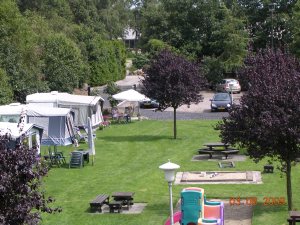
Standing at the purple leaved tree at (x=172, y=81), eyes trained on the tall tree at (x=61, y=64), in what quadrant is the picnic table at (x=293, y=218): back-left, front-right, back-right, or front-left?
back-left

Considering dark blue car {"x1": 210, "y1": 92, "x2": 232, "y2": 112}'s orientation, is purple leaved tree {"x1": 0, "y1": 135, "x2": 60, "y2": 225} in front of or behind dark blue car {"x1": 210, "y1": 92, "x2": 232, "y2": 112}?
in front

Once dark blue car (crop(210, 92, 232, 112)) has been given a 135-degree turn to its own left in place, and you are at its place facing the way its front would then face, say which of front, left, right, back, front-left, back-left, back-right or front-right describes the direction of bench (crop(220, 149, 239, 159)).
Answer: back-right

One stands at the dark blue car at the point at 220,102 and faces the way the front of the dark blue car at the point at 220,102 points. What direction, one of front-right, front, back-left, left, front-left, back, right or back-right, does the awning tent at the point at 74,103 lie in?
front-right

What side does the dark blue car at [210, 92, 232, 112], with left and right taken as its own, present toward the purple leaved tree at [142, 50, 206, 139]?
front

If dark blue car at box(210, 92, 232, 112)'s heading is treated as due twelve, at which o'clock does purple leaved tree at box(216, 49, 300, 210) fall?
The purple leaved tree is roughly at 12 o'clock from the dark blue car.

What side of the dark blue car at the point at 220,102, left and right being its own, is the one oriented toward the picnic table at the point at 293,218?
front

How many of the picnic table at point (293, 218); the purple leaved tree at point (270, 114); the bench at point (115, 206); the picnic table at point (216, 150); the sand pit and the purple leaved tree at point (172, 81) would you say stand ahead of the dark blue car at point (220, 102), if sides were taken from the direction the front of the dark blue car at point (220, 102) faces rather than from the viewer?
6

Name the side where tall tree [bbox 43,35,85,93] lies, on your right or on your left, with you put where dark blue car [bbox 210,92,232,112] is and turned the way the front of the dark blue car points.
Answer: on your right

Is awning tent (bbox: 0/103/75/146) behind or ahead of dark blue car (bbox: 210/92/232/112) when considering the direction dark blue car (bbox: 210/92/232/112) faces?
ahead

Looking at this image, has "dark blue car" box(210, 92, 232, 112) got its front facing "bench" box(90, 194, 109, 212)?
yes

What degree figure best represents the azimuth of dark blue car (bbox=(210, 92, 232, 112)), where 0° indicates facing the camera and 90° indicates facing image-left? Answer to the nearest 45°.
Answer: approximately 0°

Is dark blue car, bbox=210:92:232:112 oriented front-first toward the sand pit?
yes
